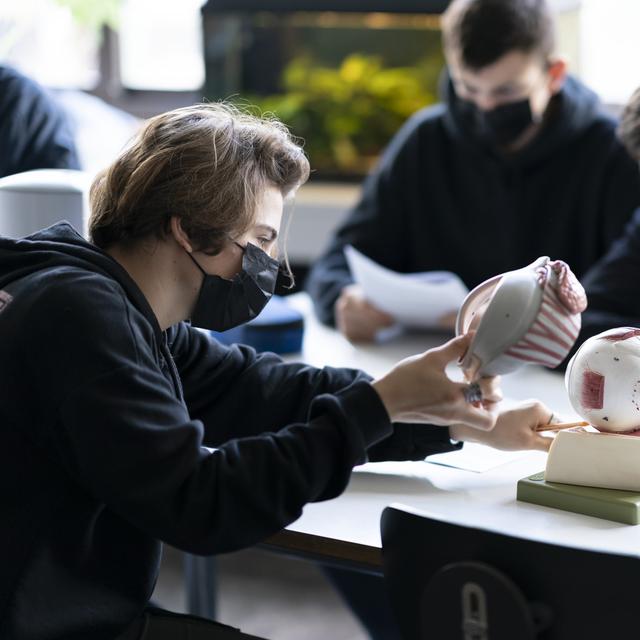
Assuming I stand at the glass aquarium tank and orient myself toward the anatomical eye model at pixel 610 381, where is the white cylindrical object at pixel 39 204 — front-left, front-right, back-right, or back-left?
front-right

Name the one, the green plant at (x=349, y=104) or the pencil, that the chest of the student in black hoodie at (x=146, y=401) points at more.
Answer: the pencil

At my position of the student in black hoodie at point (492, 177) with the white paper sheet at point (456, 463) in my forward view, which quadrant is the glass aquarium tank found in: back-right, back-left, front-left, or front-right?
back-right

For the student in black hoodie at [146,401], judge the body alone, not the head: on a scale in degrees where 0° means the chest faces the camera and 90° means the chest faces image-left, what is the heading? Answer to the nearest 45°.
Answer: approximately 270°

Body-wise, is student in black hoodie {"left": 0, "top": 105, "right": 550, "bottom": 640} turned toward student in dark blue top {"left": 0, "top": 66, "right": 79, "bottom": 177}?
no

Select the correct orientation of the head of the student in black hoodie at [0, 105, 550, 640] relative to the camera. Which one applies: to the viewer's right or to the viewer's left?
to the viewer's right

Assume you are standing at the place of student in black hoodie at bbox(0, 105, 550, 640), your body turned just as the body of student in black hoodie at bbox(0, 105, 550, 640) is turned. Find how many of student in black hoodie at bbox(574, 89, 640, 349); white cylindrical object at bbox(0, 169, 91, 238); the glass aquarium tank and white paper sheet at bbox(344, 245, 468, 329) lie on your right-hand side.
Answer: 0

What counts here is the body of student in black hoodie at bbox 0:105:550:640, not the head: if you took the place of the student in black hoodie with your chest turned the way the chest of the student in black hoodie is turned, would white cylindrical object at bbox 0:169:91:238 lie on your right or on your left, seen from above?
on your left

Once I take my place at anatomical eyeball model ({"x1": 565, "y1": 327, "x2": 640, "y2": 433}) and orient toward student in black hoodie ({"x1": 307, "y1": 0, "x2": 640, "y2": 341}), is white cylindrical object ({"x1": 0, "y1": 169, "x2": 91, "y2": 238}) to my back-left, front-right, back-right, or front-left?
front-left

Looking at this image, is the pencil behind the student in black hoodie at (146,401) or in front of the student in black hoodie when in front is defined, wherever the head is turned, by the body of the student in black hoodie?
in front

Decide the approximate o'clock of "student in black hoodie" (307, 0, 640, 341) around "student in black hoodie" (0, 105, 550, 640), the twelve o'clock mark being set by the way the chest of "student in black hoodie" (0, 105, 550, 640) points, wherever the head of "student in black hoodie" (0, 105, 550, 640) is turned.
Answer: "student in black hoodie" (307, 0, 640, 341) is roughly at 10 o'clock from "student in black hoodie" (0, 105, 550, 640).

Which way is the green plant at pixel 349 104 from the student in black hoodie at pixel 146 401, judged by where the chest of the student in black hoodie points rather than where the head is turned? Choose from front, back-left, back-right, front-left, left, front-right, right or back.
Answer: left
